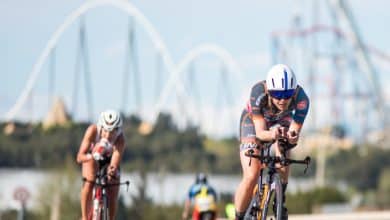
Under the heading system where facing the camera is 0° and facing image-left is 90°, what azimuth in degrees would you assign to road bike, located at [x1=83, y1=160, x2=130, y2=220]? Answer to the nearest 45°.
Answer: approximately 0°

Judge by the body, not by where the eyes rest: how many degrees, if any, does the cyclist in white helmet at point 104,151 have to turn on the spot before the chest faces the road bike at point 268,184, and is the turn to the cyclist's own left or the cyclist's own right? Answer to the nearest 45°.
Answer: approximately 45° to the cyclist's own left
